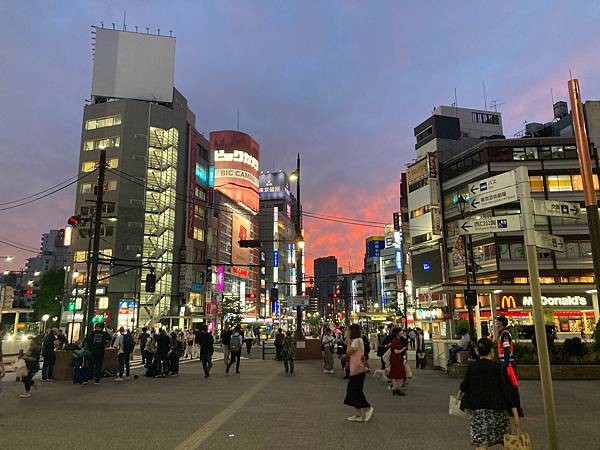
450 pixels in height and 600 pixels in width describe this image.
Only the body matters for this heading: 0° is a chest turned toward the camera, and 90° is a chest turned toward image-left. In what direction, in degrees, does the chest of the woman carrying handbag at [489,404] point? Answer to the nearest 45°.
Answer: approximately 180°

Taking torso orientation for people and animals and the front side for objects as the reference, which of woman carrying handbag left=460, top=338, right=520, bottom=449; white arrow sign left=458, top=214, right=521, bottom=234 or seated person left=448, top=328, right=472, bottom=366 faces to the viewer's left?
the seated person

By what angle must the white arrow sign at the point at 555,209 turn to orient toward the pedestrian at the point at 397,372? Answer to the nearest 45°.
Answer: approximately 135° to its right

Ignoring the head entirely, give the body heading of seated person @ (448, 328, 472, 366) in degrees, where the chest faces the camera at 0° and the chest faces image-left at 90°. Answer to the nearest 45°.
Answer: approximately 90°

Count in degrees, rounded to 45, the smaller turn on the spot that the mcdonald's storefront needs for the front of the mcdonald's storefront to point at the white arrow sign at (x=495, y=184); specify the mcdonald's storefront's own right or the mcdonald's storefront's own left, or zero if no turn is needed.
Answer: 0° — it already faces it

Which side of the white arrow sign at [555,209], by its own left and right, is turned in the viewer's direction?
front

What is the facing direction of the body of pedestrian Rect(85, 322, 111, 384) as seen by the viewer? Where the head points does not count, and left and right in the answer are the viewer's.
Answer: facing away from the viewer

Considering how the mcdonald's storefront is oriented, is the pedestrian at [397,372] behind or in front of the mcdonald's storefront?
in front

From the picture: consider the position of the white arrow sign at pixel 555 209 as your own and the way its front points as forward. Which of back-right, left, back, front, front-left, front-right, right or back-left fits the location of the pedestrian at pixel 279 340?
back-right
